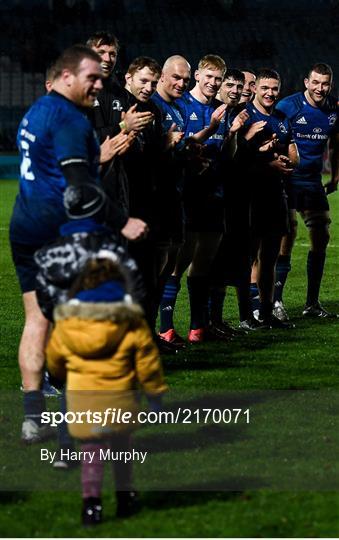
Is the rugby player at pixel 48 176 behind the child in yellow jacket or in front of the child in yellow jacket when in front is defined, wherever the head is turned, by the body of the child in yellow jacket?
in front

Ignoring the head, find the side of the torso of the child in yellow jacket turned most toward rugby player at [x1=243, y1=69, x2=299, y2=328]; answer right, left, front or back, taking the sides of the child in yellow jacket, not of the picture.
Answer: front

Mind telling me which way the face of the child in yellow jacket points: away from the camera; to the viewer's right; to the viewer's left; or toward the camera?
away from the camera

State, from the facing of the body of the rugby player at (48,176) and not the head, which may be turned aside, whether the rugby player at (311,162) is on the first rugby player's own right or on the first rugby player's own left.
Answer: on the first rugby player's own left

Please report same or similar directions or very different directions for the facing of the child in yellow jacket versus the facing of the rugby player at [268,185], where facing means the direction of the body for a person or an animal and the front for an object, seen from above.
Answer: very different directions

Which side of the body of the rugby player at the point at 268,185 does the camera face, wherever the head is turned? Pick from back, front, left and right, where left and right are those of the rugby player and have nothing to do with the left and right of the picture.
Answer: front

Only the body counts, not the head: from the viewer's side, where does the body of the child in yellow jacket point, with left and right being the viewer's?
facing away from the viewer

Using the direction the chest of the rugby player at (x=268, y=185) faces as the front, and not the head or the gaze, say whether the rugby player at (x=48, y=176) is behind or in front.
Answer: in front

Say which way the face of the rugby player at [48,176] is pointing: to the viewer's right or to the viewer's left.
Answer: to the viewer's right

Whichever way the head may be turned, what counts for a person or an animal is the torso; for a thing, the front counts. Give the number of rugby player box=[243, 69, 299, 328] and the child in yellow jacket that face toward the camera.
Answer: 1

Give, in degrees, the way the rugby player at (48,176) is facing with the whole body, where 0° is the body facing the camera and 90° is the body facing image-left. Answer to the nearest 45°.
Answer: approximately 270°
